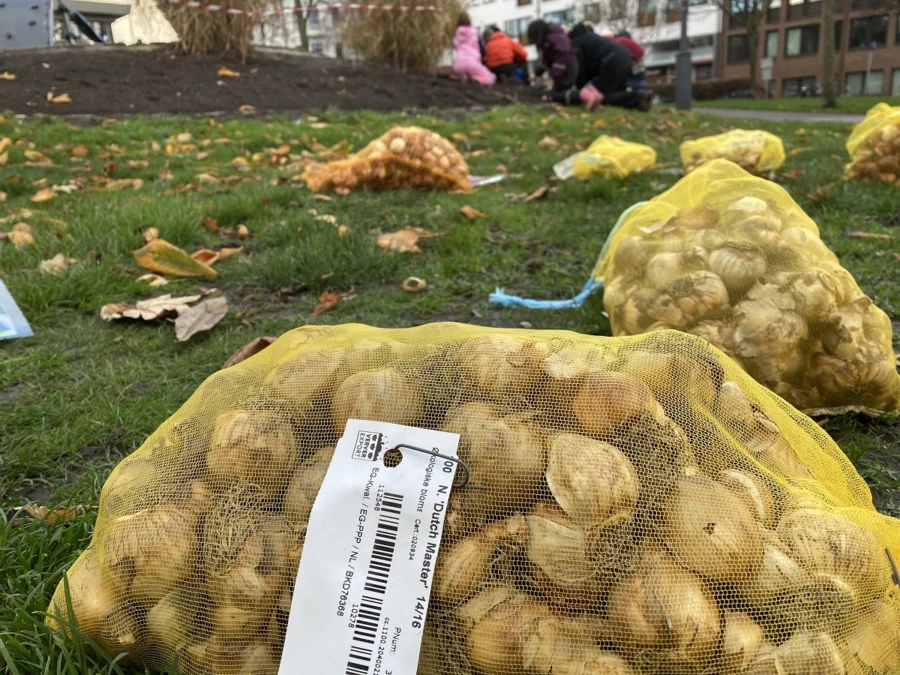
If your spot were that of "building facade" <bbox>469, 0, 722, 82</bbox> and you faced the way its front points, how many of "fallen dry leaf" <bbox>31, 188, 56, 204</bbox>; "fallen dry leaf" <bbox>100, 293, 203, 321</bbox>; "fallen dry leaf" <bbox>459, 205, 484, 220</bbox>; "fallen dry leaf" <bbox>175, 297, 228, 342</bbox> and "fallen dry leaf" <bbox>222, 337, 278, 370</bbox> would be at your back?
0

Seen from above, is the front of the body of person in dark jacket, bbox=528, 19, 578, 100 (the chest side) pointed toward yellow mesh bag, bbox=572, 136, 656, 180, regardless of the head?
no

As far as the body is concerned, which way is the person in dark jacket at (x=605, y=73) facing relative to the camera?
to the viewer's left

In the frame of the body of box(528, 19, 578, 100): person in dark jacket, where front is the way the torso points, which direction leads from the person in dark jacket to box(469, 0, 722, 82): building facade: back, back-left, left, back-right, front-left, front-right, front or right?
right

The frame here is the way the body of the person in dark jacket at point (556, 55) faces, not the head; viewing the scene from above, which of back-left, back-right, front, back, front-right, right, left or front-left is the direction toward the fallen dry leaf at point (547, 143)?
left

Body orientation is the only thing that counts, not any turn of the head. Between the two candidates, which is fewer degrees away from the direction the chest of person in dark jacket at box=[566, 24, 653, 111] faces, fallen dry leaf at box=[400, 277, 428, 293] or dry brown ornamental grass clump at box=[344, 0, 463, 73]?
the dry brown ornamental grass clump

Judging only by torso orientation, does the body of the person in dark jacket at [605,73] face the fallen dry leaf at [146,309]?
no

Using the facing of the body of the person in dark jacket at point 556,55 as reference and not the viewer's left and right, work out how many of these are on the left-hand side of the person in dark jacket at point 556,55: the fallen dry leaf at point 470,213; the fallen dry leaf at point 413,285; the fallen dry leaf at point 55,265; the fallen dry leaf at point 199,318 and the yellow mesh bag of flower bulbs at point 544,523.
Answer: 5

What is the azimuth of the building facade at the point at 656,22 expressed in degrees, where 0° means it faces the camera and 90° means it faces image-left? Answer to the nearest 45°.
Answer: approximately 45°

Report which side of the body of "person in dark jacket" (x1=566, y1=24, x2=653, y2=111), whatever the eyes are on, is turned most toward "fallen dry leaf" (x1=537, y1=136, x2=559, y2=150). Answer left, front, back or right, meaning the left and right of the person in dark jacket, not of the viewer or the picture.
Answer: left

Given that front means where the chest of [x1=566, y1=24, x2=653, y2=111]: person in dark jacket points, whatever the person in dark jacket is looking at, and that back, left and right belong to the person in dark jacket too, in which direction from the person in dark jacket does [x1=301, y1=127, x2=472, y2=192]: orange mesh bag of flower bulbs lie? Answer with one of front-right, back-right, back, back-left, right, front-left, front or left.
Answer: left

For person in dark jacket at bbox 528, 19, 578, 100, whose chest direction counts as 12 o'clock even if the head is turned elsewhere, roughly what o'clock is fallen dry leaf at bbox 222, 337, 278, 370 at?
The fallen dry leaf is roughly at 9 o'clock from the person in dark jacket.

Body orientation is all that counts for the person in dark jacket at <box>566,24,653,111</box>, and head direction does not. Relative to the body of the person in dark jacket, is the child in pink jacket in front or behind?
in front

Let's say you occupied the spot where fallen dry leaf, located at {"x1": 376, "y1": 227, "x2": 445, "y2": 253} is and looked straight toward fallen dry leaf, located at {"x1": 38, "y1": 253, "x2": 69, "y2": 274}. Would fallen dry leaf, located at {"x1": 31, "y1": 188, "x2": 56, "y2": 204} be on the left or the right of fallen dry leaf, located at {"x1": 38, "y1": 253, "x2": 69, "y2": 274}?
right

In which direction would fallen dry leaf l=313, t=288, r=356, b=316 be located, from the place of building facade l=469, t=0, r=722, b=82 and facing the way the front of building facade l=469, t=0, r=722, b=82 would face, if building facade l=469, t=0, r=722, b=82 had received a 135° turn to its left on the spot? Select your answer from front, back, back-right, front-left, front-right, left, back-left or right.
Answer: right

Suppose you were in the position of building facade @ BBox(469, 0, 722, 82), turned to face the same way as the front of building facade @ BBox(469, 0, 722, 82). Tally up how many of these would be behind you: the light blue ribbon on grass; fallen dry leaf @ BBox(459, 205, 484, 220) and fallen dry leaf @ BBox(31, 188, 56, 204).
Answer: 0

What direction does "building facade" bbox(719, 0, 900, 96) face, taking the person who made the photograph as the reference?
facing the viewer and to the left of the viewer

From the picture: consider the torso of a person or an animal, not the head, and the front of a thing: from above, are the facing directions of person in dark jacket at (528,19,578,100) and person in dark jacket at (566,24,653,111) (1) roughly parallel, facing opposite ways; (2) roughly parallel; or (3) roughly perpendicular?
roughly parallel

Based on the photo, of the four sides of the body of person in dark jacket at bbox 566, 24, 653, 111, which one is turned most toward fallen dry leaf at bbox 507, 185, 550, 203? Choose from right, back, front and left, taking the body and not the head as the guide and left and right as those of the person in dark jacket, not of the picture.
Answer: left
